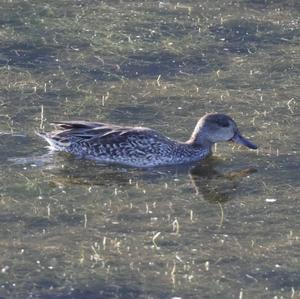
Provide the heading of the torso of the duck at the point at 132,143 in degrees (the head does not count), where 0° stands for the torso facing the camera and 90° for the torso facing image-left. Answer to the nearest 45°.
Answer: approximately 270°
